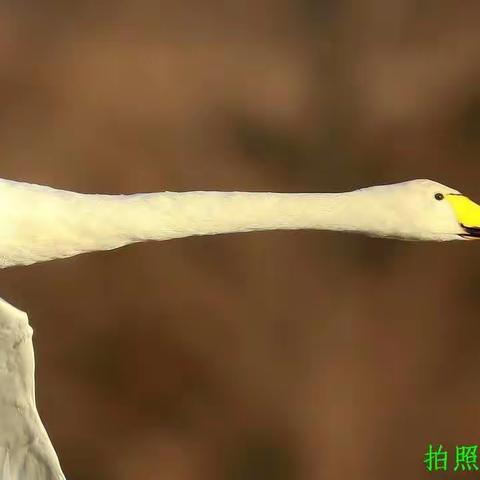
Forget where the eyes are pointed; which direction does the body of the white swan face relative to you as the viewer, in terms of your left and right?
facing to the right of the viewer
